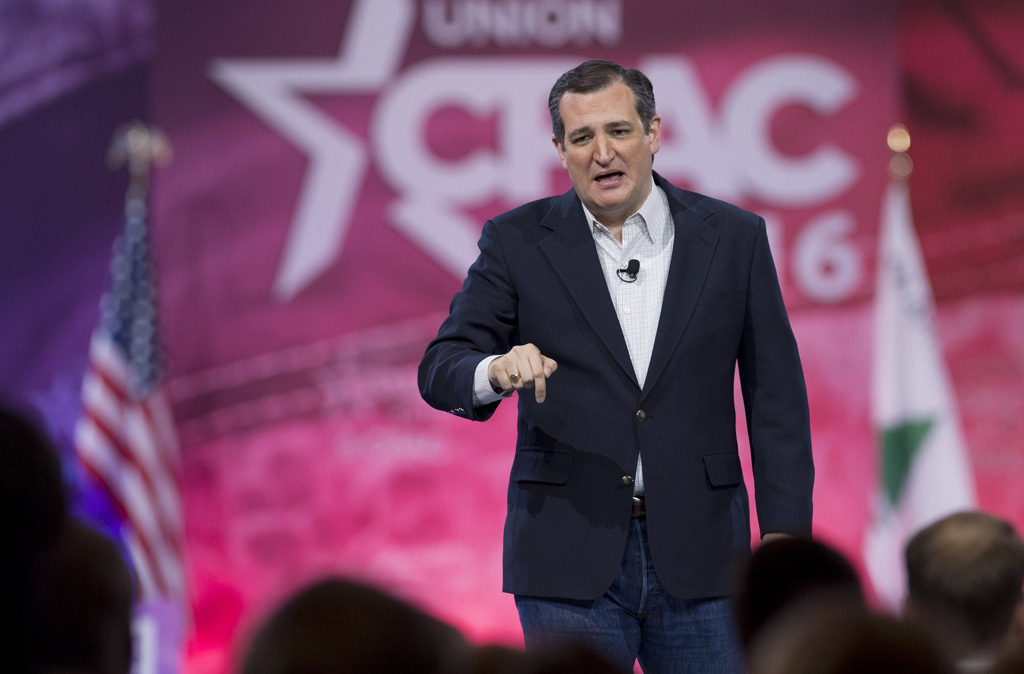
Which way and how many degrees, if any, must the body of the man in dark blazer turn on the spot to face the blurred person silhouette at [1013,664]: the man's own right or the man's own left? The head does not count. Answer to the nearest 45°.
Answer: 0° — they already face them

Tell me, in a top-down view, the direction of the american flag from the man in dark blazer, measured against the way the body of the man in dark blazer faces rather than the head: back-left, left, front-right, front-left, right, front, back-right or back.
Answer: back-right

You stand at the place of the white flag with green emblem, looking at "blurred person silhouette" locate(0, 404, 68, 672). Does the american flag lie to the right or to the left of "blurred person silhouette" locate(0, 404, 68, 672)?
right

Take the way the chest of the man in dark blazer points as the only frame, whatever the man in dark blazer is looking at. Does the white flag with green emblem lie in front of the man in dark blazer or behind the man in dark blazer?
behind

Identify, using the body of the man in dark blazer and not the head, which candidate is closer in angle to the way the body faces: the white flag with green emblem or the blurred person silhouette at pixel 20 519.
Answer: the blurred person silhouette

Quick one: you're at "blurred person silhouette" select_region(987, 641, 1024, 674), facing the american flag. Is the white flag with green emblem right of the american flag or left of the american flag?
right

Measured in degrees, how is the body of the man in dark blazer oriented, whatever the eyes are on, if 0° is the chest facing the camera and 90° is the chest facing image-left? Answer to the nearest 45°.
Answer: approximately 0°
